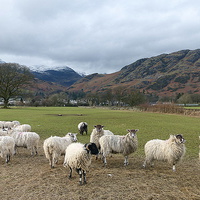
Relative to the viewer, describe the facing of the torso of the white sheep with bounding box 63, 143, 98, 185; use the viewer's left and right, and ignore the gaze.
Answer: facing the viewer and to the right of the viewer

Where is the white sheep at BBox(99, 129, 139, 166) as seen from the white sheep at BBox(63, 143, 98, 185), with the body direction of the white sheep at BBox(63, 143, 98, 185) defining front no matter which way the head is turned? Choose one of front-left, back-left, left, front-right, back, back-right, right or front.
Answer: left

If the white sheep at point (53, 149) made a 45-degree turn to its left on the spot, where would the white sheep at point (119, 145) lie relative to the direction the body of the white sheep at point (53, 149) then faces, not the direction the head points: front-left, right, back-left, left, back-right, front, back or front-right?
right

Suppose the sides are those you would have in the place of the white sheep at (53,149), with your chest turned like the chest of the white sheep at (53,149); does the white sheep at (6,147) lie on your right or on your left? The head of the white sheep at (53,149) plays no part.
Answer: on your left

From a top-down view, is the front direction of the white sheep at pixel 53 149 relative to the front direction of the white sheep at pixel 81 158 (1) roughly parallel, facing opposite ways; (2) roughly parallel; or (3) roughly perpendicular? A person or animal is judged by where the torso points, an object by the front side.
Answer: roughly perpendicular

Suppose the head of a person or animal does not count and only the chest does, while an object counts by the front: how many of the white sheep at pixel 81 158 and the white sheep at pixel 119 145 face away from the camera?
0
